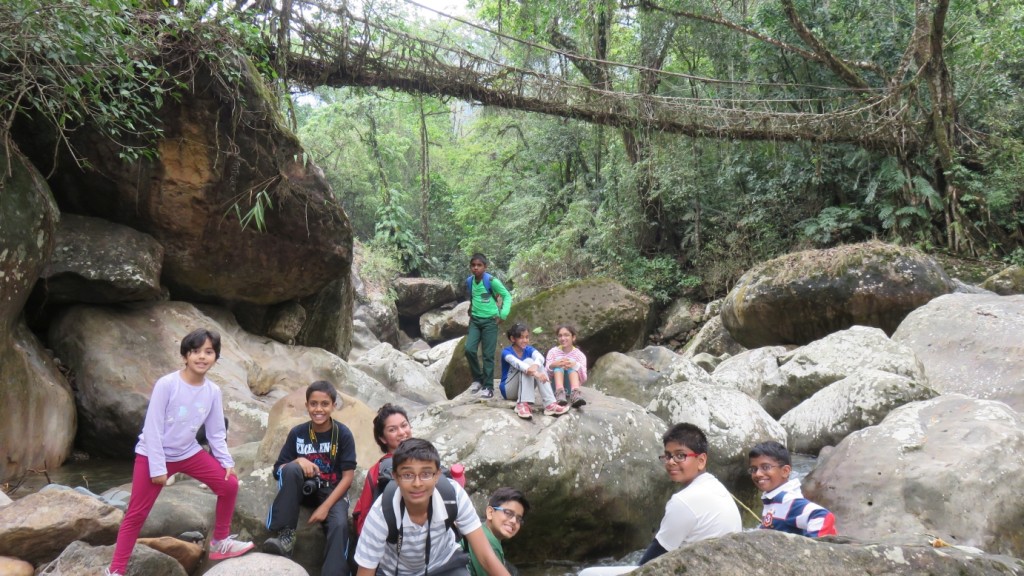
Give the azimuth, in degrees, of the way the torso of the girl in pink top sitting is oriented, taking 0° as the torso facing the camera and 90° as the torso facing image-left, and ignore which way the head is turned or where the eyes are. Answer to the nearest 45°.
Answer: approximately 0°

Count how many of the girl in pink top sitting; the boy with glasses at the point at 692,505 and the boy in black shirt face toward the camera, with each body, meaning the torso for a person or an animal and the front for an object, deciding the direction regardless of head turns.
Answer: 2

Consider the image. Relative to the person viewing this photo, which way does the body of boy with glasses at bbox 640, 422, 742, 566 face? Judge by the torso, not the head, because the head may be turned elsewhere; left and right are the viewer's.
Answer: facing to the left of the viewer

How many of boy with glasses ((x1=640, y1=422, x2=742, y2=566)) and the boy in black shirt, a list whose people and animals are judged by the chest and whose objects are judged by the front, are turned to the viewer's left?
1

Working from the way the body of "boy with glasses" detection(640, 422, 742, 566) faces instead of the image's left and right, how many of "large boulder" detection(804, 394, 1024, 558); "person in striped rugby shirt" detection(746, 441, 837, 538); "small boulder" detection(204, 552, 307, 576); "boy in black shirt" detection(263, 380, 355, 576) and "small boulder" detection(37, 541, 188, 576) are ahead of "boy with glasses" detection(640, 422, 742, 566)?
3

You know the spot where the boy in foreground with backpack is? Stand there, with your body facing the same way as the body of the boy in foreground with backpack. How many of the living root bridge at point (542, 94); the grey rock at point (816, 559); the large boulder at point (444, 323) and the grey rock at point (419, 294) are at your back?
3

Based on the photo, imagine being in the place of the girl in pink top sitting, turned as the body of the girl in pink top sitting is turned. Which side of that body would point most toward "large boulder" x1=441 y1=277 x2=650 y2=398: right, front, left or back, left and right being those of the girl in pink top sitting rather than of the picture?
back
